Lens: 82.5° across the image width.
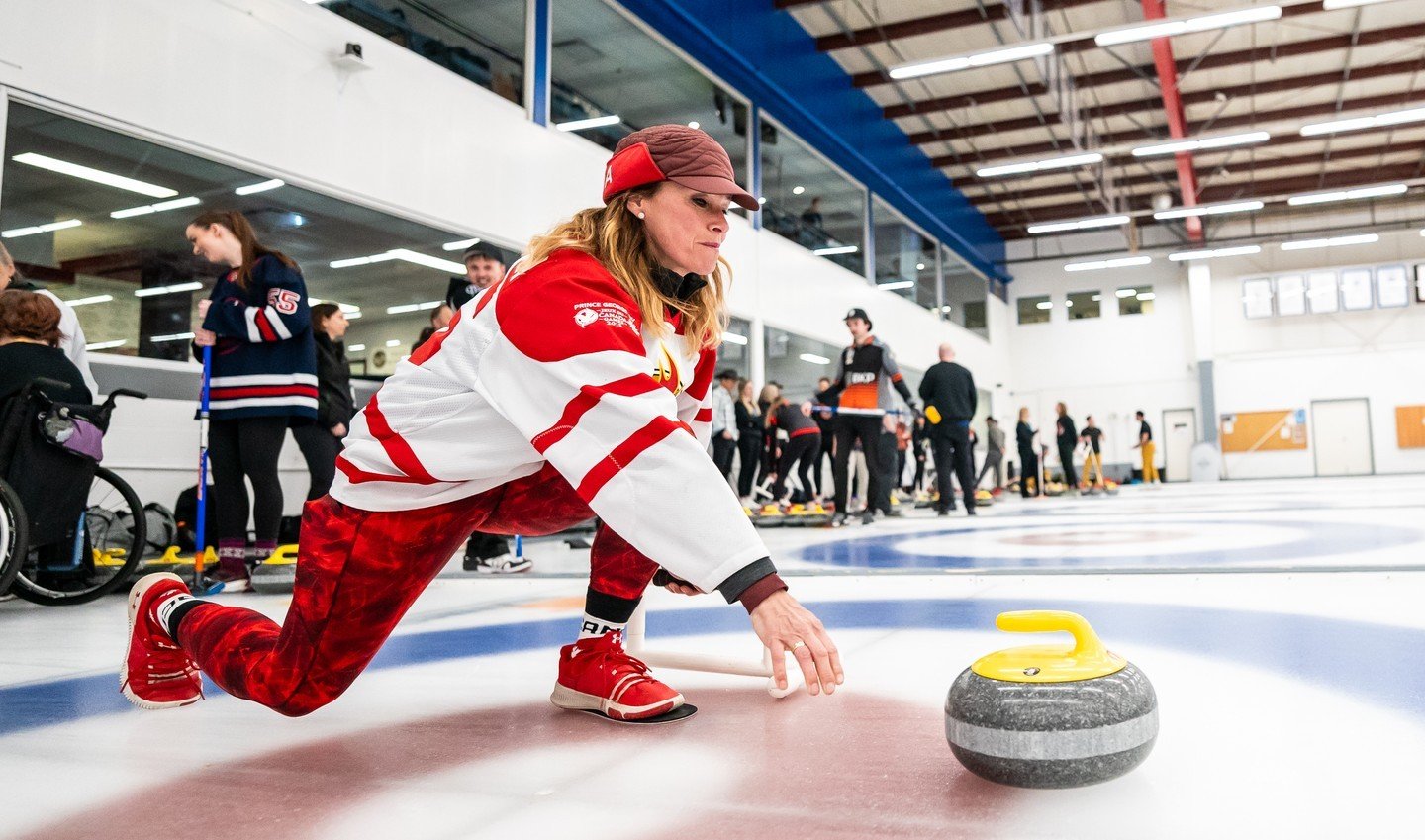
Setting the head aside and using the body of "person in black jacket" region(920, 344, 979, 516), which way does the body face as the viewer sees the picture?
away from the camera

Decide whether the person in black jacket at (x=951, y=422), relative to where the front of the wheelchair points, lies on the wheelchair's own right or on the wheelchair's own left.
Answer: on the wheelchair's own right

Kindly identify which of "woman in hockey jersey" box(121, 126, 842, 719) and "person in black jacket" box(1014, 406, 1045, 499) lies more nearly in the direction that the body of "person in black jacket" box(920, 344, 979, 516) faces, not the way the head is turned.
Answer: the person in black jacket

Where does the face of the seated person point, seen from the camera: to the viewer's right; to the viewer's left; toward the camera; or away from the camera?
away from the camera

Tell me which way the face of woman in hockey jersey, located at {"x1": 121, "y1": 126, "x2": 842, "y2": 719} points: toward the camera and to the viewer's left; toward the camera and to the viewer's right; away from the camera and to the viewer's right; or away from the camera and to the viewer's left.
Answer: toward the camera and to the viewer's right

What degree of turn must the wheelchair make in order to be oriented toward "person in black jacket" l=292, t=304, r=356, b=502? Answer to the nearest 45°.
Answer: approximately 90° to its right

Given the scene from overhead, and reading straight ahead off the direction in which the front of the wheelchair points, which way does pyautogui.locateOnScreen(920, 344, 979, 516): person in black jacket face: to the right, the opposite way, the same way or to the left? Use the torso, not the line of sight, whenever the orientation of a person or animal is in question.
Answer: to the right

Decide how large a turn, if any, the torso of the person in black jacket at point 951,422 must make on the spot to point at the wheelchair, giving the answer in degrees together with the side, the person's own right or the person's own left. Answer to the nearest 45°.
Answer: approximately 135° to the person's own left

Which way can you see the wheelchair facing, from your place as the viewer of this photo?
facing away from the viewer and to the left of the viewer

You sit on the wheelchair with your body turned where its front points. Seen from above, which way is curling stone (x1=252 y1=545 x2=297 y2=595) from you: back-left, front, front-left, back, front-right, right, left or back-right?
back-right

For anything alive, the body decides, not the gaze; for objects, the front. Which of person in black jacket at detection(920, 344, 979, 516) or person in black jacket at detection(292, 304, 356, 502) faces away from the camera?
person in black jacket at detection(920, 344, 979, 516)

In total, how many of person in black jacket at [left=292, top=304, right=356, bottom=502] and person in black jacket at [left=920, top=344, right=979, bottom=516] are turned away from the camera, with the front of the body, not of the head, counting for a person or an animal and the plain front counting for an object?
1
